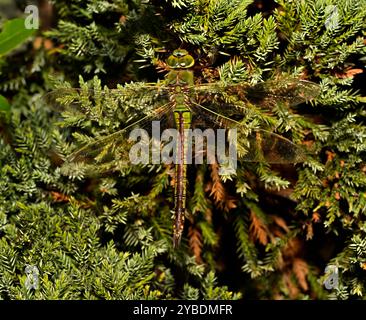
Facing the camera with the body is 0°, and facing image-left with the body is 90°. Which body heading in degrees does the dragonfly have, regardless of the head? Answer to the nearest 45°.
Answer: approximately 180°
